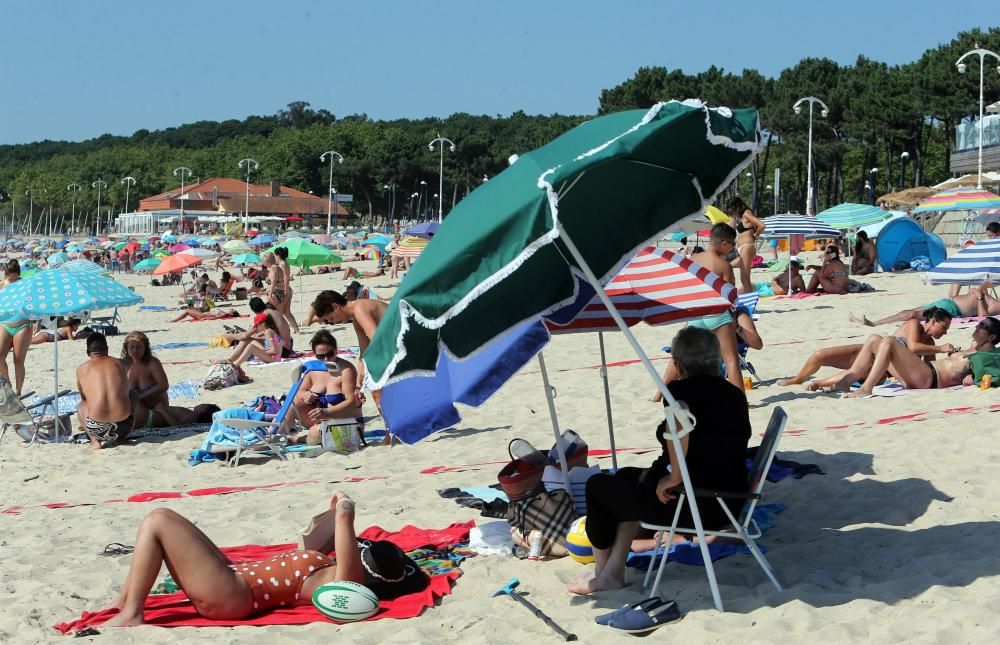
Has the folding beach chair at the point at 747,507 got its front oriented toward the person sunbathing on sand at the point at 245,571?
yes

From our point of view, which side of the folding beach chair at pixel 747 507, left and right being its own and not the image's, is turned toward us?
left

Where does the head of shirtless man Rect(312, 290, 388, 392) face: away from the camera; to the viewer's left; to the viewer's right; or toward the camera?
to the viewer's left

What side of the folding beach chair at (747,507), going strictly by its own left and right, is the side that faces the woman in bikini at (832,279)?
right

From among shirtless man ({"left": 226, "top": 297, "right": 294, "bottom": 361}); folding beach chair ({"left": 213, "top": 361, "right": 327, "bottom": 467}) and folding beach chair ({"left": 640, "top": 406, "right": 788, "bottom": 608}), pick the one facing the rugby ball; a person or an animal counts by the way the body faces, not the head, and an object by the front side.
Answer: folding beach chair ({"left": 640, "top": 406, "right": 788, "bottom": 608})

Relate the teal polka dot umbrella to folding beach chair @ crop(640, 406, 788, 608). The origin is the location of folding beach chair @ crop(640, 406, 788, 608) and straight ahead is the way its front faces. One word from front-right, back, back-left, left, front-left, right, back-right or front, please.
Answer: front-right

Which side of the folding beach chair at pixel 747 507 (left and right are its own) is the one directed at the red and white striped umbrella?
right
